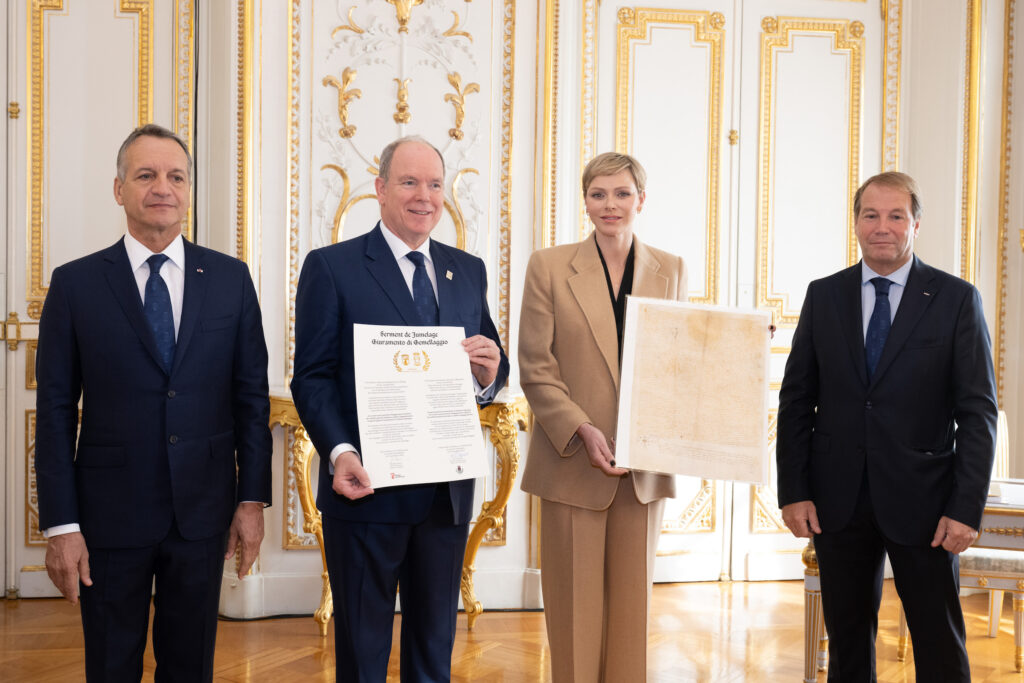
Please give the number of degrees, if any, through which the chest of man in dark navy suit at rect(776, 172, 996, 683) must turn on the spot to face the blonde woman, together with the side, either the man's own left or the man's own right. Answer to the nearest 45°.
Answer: approximately 90° to the man's own right

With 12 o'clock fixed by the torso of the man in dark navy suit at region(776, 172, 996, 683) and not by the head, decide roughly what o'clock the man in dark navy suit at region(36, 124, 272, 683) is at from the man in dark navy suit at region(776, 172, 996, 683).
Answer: the man in dark navy suit at region(36, 124, 272, 683) is roughly at 2 o'clock from the man in dark navy suit at region(776, 172, 996, 683).

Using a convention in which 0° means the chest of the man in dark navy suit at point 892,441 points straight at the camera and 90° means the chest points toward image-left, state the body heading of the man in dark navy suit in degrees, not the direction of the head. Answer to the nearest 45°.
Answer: approximately 0°

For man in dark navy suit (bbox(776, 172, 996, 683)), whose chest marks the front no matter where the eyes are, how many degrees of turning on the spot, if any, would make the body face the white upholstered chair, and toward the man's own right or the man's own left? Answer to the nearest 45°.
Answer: approximately 180°
